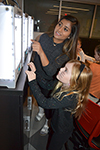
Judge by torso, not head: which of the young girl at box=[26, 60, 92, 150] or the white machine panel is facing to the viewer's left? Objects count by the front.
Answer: the young girl

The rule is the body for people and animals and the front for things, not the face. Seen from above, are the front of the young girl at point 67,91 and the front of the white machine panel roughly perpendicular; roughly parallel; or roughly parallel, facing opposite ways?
roughly parallel, facing opposite ways

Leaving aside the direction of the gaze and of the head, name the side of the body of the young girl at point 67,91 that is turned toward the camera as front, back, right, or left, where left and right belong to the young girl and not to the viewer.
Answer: left

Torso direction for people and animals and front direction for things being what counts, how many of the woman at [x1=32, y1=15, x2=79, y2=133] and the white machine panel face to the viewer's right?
1

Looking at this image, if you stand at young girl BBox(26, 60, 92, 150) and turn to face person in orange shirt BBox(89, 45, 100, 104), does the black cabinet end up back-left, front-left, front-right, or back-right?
back-left

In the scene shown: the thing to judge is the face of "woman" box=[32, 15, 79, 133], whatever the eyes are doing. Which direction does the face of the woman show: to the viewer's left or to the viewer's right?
to the viewer's left

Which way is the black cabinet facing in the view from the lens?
facing to the right of the viewer

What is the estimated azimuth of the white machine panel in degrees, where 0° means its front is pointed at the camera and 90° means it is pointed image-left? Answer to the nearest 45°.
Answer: approximately 270°
